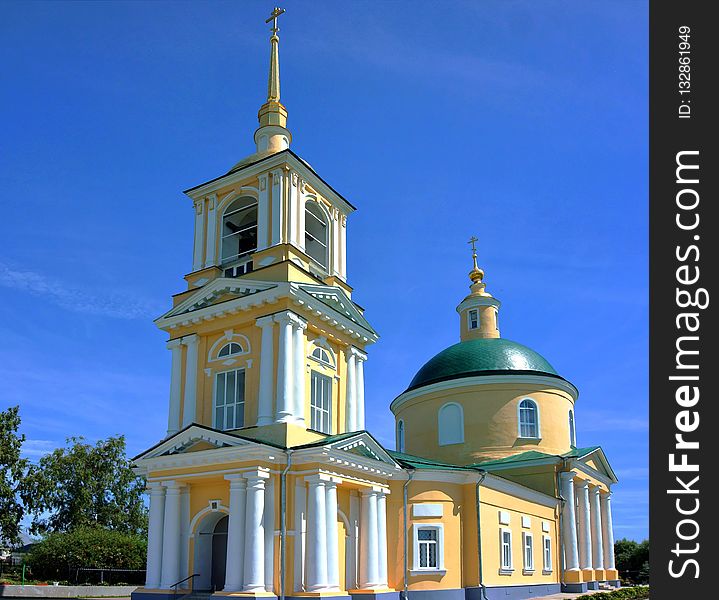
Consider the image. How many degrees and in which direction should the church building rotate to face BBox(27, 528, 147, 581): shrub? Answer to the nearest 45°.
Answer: approximately 90° to its right

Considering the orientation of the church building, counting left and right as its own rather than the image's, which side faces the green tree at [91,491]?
right

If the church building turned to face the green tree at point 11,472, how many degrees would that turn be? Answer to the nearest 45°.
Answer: approximately 90° to its right

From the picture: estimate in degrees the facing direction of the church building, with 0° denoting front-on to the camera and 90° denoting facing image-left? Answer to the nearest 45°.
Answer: approximately 45°
